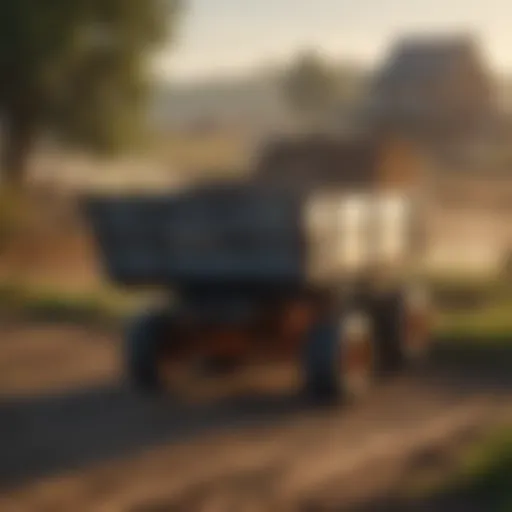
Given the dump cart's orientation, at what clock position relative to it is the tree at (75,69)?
The tree is roughly at 10 o'clock from the dump cart.

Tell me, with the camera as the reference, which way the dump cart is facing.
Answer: facing away from the viewer and to the right of the viewer
